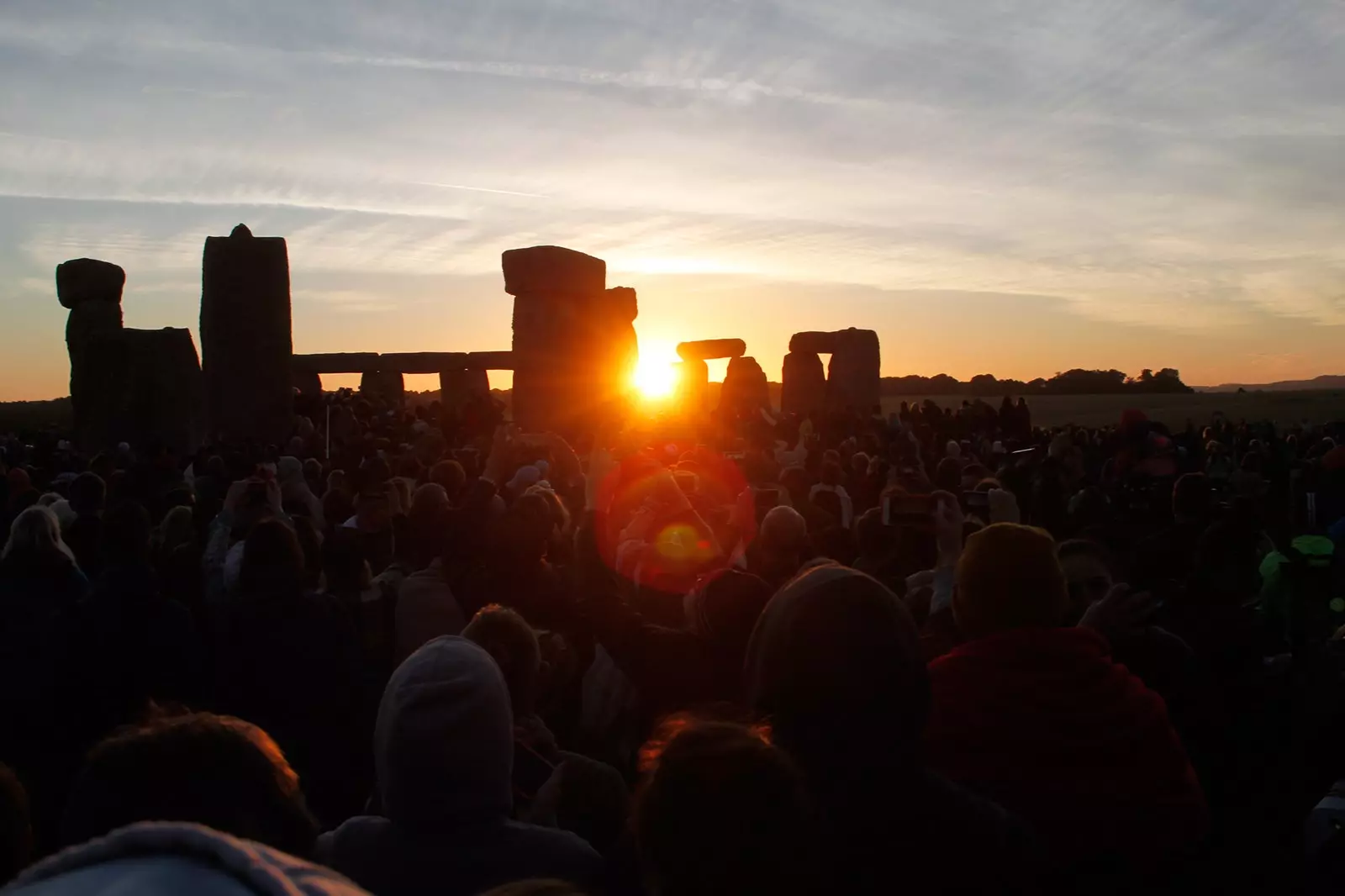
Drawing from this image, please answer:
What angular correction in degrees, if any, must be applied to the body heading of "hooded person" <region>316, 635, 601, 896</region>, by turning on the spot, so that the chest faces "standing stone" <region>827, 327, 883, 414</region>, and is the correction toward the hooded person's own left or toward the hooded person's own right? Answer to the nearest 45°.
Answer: approximately 45° to the hooded person's own right

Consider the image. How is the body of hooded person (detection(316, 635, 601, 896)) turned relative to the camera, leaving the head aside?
away from the camera

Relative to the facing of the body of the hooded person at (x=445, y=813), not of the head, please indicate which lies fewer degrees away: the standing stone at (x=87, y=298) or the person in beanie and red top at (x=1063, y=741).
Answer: the standing stone

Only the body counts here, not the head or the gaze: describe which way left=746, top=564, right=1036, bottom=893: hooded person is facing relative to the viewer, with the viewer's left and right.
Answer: facing away from the viewer and to the left of the viewer

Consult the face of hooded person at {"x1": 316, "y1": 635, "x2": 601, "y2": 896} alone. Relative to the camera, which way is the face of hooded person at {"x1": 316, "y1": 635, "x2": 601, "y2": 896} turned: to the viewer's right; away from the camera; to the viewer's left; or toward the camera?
away from the camera

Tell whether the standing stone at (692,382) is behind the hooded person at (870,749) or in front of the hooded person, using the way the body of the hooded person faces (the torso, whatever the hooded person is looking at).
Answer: in front

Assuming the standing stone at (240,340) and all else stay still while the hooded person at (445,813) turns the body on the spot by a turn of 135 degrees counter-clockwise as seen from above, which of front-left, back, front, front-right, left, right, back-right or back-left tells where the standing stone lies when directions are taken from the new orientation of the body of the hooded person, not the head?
back-right

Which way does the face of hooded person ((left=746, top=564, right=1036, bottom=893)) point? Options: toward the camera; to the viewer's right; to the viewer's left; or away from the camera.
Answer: away from the camera

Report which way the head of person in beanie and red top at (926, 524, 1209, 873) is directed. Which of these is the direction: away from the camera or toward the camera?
away from the camera

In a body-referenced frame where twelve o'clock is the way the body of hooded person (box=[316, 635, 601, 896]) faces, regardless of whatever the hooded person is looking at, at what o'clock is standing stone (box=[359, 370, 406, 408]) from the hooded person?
The standing stone is roughly at 12 o'clock from the hooded person.

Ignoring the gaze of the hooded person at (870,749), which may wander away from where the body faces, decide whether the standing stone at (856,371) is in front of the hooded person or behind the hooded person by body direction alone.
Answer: in front

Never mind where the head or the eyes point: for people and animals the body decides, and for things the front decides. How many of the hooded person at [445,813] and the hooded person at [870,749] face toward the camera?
0

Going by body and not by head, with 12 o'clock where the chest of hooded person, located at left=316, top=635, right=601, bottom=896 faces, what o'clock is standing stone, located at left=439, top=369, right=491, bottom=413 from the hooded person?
The standing stone is roughly at 12 o'clock from the hooded person.
